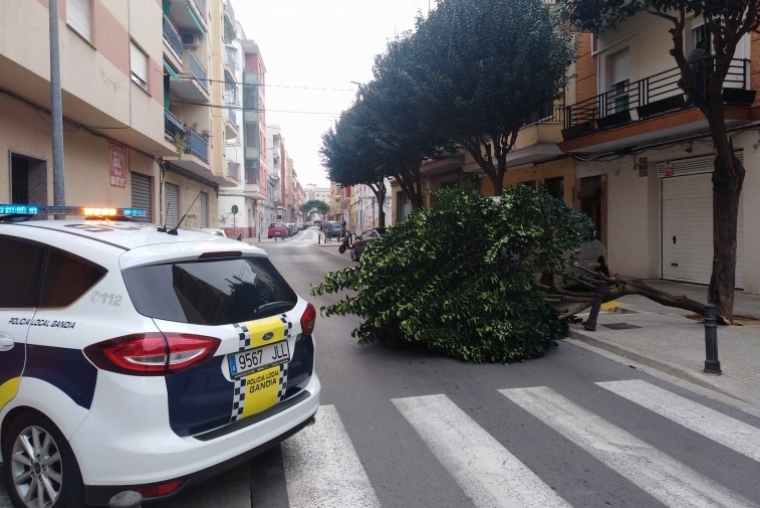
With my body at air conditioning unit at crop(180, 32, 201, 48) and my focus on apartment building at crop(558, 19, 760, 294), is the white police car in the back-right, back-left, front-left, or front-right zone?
front-right

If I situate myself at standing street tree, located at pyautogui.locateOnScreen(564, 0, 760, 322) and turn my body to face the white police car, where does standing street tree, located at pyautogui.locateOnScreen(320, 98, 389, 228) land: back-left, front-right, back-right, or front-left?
back-right

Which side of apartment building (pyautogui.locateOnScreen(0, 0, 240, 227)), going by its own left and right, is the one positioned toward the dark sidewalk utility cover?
front

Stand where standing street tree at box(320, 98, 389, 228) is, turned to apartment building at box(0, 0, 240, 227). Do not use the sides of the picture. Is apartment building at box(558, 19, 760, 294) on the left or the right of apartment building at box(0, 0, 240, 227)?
left

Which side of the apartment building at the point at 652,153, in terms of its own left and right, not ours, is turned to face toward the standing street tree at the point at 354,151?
right

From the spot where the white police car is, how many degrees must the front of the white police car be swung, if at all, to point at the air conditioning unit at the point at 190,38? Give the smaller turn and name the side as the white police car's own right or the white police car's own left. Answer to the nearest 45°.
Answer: approximately 45° to the white police car's own right

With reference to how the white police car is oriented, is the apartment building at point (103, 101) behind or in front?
in front

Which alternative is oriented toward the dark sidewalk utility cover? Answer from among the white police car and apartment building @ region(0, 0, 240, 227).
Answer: the apartment building

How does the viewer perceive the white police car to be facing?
facing away from the viewer and to the left of the viewer

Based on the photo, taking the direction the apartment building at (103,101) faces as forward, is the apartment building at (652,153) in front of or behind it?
in front

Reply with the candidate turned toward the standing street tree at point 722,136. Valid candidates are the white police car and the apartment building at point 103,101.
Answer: the apartment building

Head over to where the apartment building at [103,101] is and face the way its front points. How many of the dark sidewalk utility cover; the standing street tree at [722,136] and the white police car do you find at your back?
0

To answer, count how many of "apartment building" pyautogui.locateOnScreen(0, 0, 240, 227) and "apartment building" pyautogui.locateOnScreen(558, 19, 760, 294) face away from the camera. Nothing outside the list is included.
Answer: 0

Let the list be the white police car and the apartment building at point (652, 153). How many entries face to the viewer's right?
0

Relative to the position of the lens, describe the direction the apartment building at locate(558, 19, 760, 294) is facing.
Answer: facing the viewer and to the left of the viewer

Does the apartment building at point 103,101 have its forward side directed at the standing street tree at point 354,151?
no

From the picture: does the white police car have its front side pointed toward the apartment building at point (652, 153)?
no
